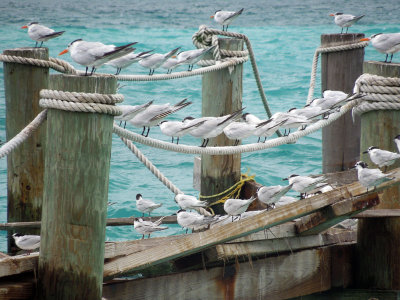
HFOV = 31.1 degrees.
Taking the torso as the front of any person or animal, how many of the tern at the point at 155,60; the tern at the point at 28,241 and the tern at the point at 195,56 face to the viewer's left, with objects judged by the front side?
3

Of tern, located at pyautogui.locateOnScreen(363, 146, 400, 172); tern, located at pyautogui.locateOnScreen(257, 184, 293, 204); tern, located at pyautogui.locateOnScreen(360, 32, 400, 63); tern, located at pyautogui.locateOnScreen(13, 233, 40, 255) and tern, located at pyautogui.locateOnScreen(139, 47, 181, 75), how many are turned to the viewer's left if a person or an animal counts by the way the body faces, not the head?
5

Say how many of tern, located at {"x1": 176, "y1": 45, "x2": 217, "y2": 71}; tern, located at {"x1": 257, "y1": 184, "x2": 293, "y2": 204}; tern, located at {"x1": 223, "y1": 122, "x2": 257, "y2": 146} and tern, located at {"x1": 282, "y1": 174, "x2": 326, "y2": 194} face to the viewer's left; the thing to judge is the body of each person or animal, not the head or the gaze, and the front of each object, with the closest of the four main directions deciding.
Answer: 4

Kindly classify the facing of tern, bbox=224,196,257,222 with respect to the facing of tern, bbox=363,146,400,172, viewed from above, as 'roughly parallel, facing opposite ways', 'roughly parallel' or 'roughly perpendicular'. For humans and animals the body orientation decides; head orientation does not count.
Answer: roughly parallel

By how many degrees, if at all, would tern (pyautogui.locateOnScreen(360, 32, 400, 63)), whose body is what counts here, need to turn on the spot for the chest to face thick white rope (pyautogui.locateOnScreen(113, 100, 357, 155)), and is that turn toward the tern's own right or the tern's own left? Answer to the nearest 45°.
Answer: approximately 45° to the tern's own left

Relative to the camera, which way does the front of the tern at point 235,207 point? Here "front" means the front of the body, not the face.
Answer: to the viewer's left

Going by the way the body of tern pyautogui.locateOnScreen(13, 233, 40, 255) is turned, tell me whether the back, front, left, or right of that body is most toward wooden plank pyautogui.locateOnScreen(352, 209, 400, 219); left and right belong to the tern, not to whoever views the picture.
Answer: back

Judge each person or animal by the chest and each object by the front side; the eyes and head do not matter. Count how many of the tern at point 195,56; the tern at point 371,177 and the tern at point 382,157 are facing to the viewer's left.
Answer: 3

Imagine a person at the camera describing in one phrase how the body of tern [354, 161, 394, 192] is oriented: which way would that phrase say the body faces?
to the viewer's left

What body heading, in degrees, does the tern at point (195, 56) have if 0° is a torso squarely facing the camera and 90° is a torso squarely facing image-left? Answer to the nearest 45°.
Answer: approximately 90°

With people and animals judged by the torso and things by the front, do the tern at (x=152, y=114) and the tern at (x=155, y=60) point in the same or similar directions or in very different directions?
same or similar directions

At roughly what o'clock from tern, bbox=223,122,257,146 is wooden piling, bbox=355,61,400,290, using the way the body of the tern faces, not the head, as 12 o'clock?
The wooden piling is roughly at 7 o'clock from the tern.

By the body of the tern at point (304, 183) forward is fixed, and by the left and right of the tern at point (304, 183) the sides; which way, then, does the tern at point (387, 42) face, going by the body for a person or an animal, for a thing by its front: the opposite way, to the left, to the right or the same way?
the same way

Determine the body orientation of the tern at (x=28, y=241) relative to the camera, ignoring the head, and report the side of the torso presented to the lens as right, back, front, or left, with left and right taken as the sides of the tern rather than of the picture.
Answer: left

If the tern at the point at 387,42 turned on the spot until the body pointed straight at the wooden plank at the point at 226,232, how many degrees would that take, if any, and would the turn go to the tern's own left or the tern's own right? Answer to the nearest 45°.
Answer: approximately 90° to the tern's own left

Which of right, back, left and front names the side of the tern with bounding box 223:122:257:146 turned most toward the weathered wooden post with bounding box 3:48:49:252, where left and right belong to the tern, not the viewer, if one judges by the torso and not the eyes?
front

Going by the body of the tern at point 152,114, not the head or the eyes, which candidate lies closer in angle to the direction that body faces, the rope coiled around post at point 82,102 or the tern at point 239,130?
the rope coiled around post

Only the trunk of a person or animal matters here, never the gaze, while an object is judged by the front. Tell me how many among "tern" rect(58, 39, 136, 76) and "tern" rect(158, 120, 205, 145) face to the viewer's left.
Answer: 2
